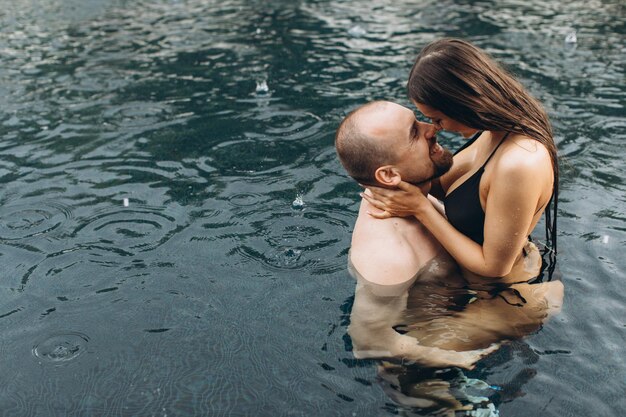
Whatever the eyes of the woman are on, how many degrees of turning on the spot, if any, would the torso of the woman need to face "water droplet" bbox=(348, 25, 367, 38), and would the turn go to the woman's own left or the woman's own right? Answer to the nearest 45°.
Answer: approximately 90° to the woman's own right

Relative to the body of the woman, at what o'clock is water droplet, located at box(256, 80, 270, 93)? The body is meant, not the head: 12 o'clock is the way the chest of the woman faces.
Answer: The water droplet is roughly at 2 o'clock from the woman.

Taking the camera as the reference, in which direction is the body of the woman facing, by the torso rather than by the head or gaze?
to the viewer's left

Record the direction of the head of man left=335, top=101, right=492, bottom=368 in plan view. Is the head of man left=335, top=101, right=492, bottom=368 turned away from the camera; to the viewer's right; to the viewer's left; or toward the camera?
to the viewer's right

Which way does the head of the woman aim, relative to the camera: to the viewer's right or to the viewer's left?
to the viewer's left
